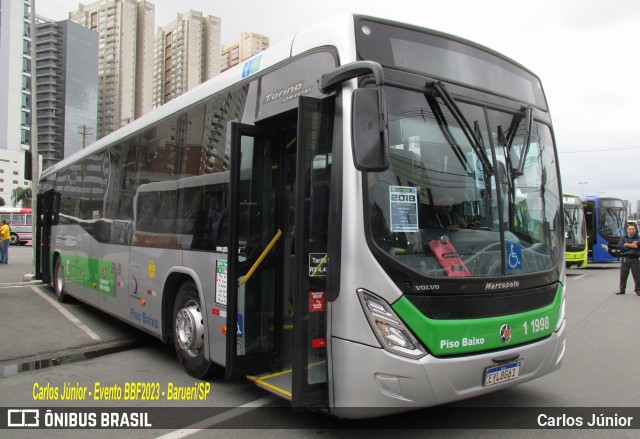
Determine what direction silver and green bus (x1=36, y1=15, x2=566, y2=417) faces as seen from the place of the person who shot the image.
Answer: facing the viewer and to the right of the viewer

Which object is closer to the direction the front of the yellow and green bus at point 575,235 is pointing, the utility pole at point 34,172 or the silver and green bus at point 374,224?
the silver and green bus

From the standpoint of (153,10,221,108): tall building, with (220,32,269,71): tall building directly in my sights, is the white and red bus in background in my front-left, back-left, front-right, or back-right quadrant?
back-right

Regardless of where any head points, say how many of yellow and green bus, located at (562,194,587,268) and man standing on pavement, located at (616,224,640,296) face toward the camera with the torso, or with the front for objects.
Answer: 2

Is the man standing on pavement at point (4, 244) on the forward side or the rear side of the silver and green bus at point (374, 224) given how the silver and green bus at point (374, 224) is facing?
on the rear side

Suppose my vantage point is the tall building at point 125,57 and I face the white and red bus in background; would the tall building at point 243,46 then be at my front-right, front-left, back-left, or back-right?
back-left

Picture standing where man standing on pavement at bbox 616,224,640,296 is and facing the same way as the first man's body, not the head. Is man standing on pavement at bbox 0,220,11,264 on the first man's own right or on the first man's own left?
on the first man's own right

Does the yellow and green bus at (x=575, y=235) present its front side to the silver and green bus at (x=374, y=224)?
yes
